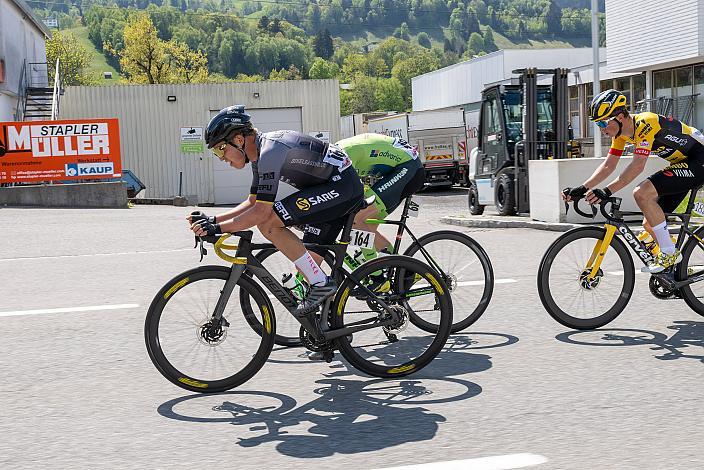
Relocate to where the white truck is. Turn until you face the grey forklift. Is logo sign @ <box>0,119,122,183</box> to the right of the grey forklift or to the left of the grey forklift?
right

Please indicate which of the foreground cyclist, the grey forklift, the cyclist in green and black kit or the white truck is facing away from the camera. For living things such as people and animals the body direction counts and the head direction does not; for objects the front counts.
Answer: the white truck

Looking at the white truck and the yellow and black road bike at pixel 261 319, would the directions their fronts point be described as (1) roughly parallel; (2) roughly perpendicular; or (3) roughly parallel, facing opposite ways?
roughly perpendicular

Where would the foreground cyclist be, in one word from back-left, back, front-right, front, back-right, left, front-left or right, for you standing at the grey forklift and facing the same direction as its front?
front-right

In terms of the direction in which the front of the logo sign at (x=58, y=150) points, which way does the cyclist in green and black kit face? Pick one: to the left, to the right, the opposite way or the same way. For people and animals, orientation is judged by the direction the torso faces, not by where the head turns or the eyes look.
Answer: to the right

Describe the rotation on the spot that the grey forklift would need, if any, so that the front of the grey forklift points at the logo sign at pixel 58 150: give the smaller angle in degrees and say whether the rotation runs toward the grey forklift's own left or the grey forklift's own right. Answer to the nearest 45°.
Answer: approximately 180°

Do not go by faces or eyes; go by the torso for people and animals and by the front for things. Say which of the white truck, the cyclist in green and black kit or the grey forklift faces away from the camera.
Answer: the white truck

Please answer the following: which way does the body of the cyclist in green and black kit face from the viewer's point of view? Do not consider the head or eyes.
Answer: to the viewer's left

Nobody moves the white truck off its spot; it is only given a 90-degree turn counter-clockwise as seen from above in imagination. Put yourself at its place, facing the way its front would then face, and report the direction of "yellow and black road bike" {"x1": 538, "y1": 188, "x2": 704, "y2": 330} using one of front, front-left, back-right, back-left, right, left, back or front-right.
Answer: left

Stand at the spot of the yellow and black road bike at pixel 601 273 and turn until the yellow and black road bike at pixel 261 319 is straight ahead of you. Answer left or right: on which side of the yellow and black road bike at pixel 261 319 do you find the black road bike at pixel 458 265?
right

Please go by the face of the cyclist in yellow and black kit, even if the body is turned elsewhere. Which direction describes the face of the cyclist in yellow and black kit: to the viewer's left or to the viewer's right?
to the viewer's left

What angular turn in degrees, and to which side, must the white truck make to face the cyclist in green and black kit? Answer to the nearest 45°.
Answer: approximately 180°

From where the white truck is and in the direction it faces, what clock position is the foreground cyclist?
The foreground cyclist is roughly at 6 o'clock from the white truck.

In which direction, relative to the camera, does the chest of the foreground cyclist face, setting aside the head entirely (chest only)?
to the viewer's left

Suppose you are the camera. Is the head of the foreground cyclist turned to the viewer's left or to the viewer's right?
to the viewer's left
